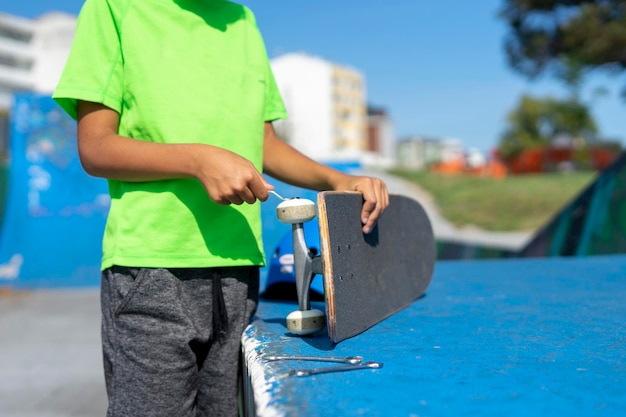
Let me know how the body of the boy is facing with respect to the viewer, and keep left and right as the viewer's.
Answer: facing the viewer and to the right of the viewer

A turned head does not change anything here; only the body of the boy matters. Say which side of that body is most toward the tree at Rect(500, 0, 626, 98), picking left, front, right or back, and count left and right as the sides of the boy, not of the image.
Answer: left

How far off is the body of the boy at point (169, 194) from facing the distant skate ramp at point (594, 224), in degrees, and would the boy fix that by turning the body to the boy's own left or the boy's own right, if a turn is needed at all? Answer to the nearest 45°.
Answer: approximately 90° to the boy's own left

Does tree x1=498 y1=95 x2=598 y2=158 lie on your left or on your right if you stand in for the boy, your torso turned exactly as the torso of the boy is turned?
on your left
